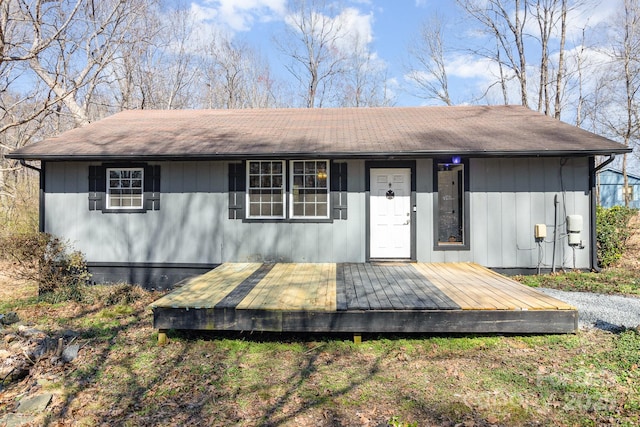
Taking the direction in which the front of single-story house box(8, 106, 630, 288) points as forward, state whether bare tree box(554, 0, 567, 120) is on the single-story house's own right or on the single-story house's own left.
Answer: on the single-story house's own left

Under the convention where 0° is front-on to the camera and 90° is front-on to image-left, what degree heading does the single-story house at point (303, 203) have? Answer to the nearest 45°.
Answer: approximately 0°

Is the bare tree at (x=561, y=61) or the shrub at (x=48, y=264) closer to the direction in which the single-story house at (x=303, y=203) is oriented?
the shrub

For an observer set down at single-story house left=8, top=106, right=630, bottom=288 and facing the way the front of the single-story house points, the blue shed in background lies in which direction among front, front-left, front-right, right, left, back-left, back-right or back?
back-left

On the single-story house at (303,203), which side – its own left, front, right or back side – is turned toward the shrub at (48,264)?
right

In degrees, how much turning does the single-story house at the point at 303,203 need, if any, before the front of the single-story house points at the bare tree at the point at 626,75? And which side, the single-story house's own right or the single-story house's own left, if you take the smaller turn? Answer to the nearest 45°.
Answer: approximately 135° to the single-story house's own left

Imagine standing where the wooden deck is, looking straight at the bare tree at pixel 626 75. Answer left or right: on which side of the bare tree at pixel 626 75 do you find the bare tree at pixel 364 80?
left

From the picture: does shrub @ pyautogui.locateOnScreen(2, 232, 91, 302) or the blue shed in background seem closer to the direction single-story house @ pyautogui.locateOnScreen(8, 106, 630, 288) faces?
the shrub

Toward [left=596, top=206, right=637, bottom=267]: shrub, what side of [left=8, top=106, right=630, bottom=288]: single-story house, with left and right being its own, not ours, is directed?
left

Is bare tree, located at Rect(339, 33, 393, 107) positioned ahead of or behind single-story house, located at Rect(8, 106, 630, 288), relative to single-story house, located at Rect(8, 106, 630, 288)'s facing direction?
behind
